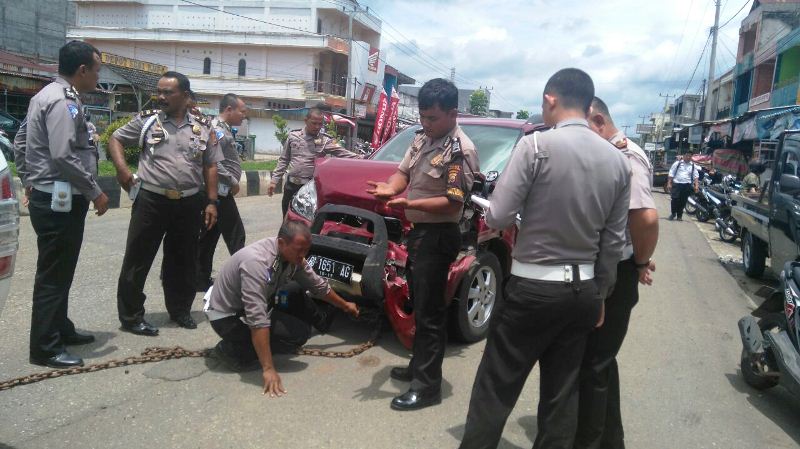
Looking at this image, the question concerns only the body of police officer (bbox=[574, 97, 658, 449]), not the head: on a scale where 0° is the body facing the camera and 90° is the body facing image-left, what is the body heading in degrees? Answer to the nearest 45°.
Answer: approximately 135°

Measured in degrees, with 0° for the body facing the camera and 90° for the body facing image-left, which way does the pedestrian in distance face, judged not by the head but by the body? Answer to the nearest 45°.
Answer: approximately 0°

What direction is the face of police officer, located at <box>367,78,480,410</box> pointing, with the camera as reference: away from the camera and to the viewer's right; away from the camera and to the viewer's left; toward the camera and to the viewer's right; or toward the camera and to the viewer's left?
toward the camera and to the viewer's left

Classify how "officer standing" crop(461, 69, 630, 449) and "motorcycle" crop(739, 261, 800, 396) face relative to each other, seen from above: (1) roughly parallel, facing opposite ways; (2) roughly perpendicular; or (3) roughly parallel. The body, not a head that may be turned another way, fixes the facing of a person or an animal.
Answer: roughly perpendicular

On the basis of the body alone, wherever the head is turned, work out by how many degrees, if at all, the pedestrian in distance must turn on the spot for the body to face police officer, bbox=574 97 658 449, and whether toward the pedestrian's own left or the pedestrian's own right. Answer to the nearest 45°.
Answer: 0° — they already face them

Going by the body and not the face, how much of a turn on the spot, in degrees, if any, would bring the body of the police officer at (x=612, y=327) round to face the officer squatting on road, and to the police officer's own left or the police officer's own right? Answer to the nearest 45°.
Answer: approximately 45° to the police officer's own left

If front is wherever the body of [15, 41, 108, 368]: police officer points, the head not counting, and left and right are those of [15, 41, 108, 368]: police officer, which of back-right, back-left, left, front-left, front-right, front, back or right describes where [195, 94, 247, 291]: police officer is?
front-left

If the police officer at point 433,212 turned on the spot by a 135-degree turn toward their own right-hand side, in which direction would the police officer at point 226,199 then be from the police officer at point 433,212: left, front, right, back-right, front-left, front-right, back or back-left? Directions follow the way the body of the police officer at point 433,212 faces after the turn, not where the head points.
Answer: front-left

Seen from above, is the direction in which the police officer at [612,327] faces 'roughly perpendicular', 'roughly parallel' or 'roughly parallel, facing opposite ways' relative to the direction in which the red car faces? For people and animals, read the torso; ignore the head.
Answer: roughly perpendicular

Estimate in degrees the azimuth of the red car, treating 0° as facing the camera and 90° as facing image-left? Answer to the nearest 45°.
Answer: approximately 45°

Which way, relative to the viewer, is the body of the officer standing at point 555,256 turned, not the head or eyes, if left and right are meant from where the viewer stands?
facing away from the viewer and to the left of the viewer

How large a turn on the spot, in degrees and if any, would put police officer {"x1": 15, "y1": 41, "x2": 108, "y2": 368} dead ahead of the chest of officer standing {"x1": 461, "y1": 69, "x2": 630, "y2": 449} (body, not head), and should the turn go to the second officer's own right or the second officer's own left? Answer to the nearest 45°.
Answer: approximately 45° to the second officer's own left

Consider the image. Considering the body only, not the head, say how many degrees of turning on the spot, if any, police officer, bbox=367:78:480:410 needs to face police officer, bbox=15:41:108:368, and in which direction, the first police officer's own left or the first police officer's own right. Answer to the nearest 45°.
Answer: approximately 45° to the first police officer's own right

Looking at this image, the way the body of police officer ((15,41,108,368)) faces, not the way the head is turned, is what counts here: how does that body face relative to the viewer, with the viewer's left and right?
facing to the right of the viewer
